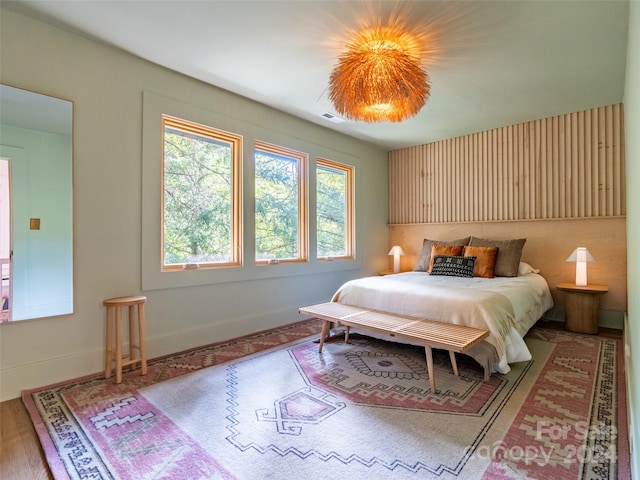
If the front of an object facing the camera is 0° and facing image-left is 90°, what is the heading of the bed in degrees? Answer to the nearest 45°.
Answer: approximately 45°

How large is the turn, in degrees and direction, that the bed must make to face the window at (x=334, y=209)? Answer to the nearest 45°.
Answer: approximately 90° to its right

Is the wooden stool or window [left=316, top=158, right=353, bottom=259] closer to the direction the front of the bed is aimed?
the wooden stool
